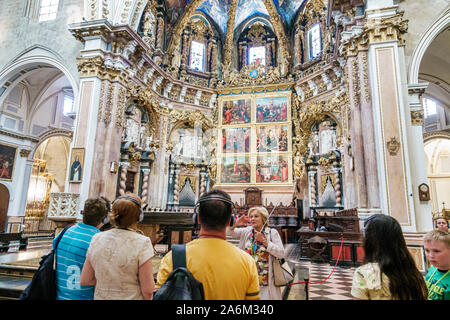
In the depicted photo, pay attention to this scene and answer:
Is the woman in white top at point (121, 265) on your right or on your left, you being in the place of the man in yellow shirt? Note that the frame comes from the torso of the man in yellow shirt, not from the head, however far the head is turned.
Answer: on your left

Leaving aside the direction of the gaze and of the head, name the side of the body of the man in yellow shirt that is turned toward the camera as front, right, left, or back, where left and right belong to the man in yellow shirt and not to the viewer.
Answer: back

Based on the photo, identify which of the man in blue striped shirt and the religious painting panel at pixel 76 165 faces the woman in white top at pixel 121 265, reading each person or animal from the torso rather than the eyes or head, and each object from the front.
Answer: the religious painting panel

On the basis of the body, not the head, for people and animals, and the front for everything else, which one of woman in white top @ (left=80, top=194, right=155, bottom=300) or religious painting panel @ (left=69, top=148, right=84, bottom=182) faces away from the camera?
the woman in white top

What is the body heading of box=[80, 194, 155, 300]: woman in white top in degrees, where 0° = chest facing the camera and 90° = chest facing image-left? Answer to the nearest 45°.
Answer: approximately 180°

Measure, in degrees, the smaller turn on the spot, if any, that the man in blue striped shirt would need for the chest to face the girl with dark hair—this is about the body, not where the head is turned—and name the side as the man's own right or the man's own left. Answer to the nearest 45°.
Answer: approximately 90° to the man's own right

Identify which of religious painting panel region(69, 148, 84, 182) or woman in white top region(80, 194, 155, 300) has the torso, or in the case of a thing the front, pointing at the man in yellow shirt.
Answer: the religious painting panel

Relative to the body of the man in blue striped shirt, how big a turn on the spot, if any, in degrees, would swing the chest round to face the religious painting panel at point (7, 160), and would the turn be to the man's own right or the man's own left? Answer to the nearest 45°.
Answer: approximately 45° to the man's own left
